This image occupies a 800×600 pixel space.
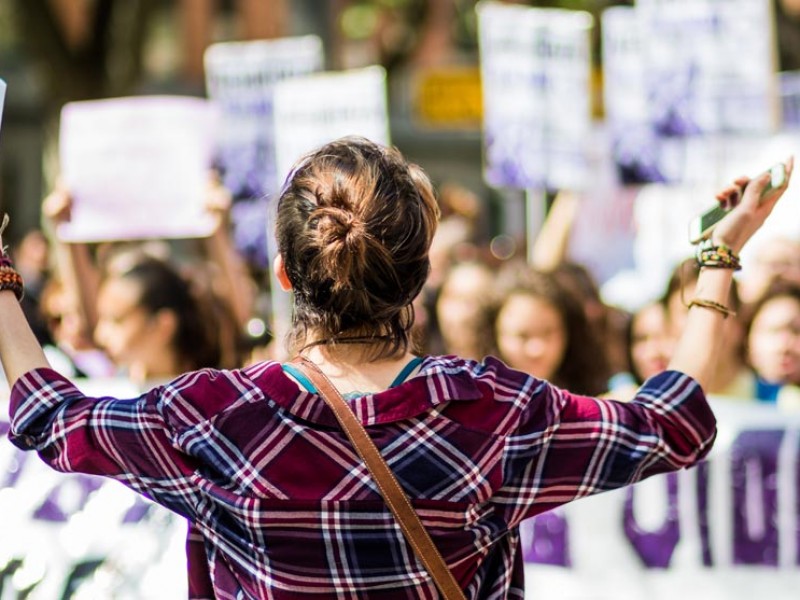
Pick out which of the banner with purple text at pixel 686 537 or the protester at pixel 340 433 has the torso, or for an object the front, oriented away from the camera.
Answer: the protester

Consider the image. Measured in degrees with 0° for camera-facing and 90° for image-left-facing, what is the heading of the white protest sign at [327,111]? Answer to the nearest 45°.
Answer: approximately 0°

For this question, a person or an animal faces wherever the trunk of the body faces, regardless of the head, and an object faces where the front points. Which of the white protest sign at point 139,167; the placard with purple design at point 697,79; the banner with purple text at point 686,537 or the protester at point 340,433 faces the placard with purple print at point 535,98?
the protester

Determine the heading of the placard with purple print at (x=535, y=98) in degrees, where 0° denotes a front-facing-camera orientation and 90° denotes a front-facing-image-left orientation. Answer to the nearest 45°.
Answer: approximately 0°

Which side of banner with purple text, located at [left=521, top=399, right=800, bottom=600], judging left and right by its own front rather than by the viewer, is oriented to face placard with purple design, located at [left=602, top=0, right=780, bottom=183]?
back

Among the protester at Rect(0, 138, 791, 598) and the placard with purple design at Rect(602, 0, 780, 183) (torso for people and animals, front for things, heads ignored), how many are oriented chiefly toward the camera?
1

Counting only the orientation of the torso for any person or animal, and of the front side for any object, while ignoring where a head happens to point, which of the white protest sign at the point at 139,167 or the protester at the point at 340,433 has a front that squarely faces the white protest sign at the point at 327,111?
the protester

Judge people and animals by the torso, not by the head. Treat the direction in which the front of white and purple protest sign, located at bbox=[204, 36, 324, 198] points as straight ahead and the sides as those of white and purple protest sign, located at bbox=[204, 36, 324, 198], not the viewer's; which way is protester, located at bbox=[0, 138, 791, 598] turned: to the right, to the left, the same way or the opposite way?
the opposite way

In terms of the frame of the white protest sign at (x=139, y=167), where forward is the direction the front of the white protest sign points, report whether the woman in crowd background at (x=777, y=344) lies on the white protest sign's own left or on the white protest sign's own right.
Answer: on the white protest sign's own left
